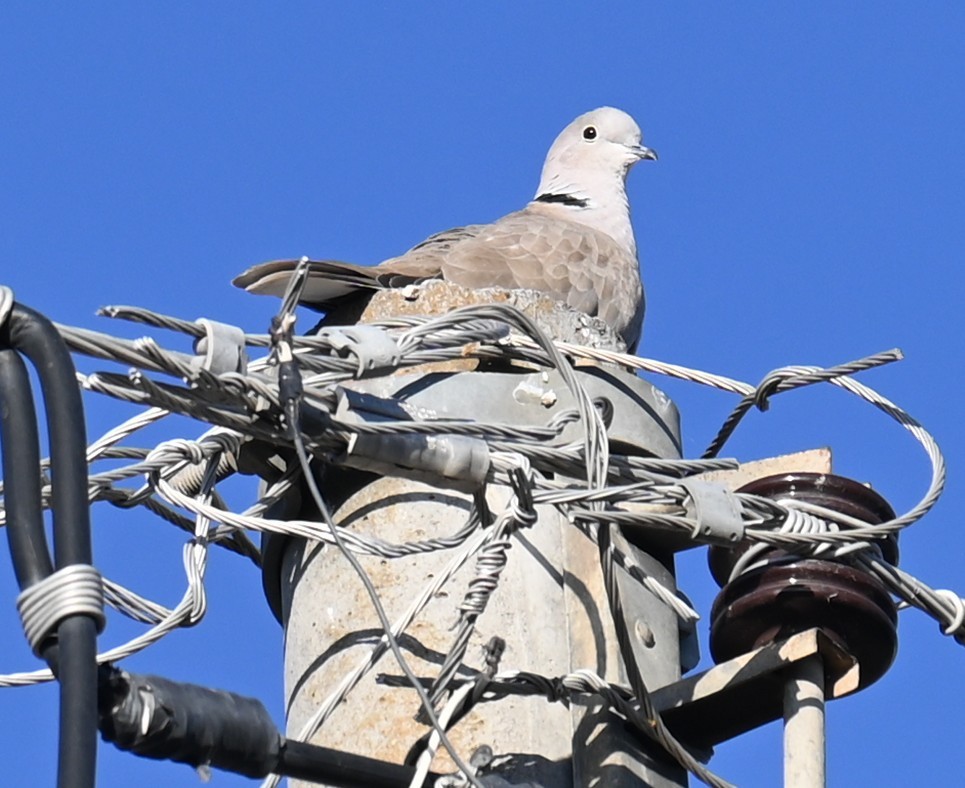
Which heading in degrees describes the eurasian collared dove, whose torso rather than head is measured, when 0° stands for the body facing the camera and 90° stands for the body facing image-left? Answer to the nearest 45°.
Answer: approximately 270°
